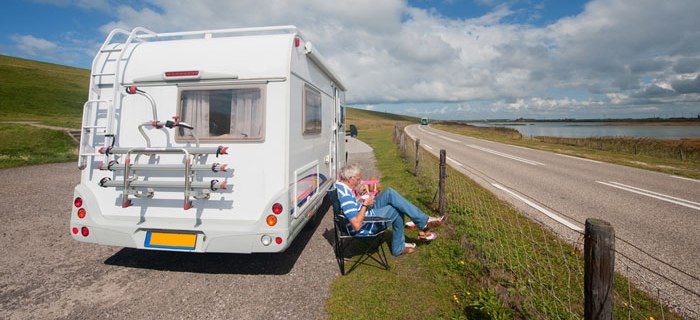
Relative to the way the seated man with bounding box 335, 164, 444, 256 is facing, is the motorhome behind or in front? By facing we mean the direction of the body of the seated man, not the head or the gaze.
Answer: behind

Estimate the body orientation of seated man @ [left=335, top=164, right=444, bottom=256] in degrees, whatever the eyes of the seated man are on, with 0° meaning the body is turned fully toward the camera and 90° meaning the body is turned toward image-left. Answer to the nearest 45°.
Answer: approximately 270°
